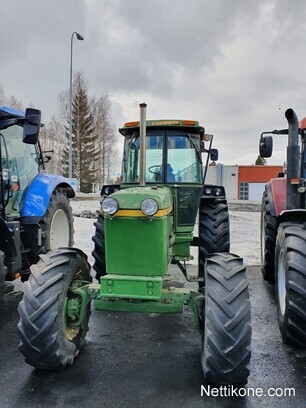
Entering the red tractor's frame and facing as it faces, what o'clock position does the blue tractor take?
The blue tractor is roughly at 3 o'clock from the red tractor.

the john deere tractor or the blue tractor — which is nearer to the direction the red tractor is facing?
the john deere tractor

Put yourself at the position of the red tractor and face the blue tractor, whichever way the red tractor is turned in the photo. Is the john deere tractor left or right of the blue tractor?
left

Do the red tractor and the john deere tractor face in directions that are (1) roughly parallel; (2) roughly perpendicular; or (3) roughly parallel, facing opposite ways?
roughly parallel

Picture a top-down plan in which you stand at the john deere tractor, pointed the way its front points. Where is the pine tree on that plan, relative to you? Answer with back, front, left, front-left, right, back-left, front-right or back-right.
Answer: back

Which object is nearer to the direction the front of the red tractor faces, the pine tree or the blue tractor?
the blue tractor

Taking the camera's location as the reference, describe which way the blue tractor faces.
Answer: facing the viewer and to the left of the viewer

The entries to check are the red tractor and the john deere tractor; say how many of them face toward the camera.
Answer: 2

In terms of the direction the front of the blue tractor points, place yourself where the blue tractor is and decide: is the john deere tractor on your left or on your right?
on your left

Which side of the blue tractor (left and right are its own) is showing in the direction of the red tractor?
left

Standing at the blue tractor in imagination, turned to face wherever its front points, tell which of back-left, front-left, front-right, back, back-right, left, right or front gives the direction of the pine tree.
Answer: back-right

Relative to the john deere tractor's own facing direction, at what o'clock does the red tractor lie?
The red tractor is roughly at 8 o'clock from the john deere tractor.

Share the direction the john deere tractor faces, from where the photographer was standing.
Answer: facing the viewer

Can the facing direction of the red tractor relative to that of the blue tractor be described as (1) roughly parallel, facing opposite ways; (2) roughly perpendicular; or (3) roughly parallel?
roughly parallel
